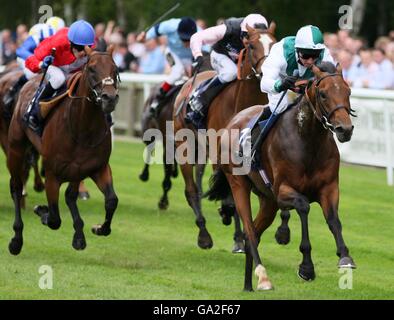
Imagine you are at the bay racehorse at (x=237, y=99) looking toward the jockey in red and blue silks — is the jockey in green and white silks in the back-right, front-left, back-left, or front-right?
back-left

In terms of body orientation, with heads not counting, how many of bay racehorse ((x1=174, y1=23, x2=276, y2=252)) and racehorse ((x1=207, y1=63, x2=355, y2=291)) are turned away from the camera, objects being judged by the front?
0

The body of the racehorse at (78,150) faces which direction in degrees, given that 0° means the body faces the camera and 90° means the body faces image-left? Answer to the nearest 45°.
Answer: approximately 315°

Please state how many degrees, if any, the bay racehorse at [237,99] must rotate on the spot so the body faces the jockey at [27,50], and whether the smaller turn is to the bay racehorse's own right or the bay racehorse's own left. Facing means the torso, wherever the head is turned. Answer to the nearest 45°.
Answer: approximately 180°

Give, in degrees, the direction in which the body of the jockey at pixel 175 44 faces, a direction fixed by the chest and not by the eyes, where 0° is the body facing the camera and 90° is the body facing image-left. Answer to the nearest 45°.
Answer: approximately 315°

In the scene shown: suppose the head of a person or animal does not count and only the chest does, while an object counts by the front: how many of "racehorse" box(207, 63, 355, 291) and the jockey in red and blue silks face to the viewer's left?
0

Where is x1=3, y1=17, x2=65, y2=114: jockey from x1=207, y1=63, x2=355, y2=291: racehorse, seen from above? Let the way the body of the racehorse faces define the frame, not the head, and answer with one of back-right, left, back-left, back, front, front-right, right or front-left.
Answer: back

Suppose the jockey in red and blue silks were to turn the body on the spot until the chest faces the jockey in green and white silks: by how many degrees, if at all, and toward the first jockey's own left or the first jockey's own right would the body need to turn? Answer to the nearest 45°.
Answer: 0° — they already face them
